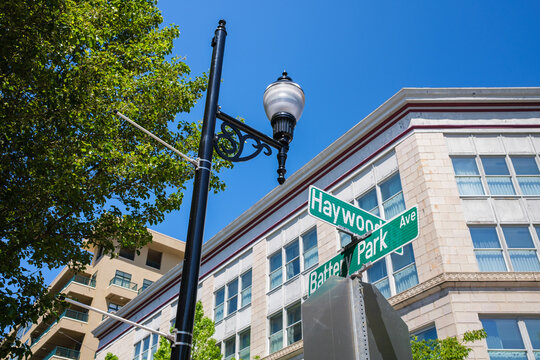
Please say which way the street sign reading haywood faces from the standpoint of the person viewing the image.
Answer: facing the viewer and to the right of the viewer

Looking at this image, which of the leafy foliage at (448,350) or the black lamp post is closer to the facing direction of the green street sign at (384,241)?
the black lamp post

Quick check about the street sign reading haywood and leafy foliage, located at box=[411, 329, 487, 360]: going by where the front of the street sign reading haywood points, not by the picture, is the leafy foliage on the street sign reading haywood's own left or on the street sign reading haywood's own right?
on the street sign reading haywood's own left

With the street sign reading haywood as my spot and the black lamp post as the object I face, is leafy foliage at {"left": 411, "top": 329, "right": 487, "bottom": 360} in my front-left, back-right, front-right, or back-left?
back-right

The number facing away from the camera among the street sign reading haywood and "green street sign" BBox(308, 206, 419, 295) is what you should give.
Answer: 0

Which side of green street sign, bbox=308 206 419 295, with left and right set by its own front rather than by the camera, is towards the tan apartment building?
right

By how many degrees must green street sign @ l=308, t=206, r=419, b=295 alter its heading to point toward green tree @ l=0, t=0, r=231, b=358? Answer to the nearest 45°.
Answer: approximately 90° to its right

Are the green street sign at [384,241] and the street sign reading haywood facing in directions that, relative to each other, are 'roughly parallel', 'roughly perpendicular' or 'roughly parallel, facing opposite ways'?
roughly perpendicular

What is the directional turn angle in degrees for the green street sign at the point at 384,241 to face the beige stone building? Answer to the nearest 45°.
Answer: approximately 135° to its right
